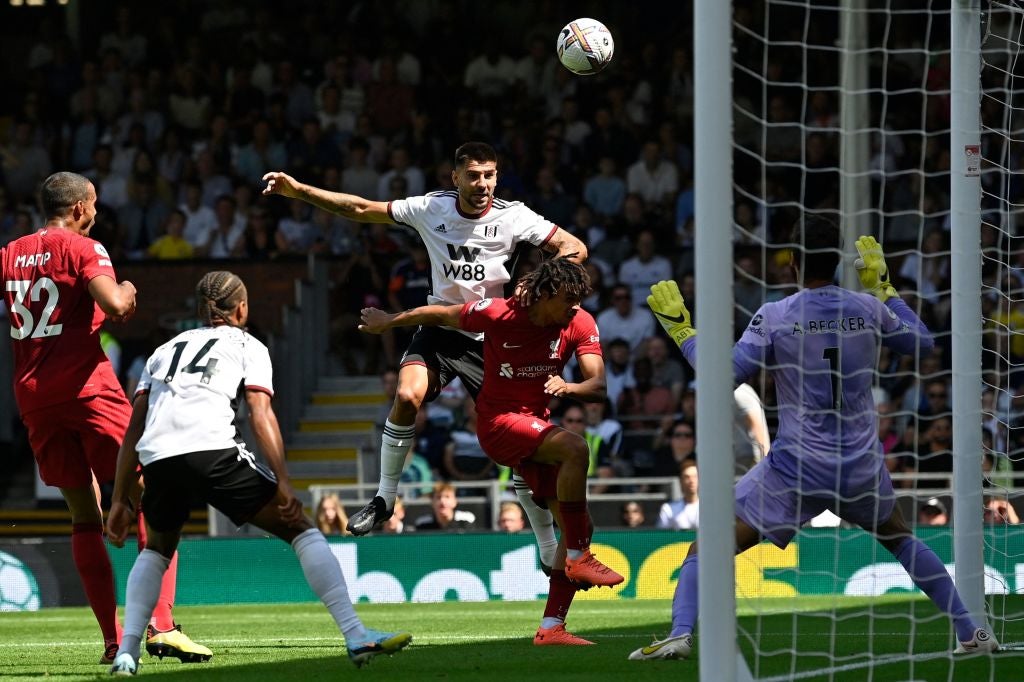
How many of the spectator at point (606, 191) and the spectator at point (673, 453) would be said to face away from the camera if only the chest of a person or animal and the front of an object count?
0

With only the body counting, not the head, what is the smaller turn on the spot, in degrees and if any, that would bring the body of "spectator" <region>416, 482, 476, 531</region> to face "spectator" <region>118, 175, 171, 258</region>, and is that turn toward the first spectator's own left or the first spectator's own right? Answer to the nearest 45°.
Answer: approximately 135° to the first spectator's own right

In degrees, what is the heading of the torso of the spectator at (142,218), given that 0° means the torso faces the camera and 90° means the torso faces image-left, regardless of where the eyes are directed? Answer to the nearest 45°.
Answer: approximately 0°

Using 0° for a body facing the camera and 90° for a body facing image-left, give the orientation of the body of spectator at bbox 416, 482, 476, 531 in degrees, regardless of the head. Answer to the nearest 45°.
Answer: approximately 0°

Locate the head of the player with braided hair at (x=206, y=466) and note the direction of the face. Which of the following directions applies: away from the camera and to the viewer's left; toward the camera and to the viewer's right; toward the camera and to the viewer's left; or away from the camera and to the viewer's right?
away from the camera and to the viewer's right

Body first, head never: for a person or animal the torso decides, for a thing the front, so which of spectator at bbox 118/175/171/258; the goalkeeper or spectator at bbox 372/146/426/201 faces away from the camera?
the goalkeeper

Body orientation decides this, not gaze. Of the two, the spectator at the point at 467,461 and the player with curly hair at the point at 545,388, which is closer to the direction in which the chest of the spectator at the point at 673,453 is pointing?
the player with curly hair

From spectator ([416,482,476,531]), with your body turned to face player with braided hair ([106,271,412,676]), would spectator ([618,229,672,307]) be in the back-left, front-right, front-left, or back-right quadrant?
back-left

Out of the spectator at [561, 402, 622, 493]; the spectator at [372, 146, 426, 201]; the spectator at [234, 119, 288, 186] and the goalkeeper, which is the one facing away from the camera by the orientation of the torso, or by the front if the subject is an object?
the goalkeeper

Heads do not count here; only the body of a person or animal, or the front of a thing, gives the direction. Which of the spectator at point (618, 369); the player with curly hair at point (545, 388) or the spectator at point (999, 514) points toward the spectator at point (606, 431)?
the spectator at point (618, 369)

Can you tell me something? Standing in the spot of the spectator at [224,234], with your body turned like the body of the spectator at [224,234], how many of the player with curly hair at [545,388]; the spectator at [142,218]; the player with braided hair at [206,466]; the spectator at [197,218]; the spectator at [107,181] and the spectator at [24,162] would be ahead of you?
2

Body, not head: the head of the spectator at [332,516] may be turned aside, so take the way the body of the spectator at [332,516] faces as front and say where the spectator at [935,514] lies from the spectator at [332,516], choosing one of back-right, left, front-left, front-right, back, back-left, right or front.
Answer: left

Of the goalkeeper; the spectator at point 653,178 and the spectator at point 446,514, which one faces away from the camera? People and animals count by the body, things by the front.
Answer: the goalkeeper
